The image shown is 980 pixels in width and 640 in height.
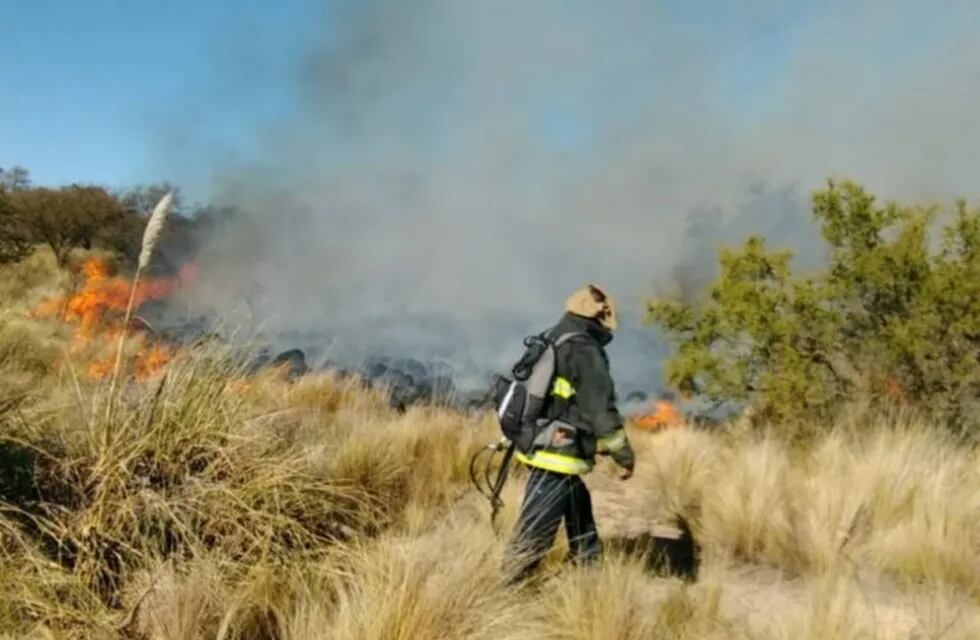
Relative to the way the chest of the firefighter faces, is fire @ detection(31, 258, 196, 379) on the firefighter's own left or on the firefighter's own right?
on the firefighter's own left

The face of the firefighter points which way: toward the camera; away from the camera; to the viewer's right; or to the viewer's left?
to the viewer's right

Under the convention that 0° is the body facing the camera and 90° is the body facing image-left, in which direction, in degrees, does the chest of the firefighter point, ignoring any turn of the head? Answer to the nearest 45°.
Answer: approximately 270°

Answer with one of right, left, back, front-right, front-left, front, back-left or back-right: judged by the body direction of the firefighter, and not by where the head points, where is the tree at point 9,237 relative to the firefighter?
back-left

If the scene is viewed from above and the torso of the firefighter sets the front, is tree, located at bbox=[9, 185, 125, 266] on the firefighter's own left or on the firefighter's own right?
on the firefighter's own left
